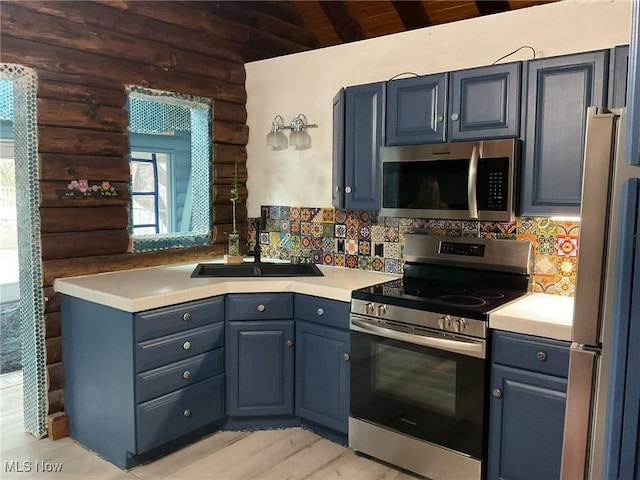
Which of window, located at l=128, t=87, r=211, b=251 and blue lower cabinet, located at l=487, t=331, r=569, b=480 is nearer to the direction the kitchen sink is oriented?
the blue lower cabinet

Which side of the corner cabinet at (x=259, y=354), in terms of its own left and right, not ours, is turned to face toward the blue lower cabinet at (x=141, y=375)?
right

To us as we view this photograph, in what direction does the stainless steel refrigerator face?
facing to the left of the viewer

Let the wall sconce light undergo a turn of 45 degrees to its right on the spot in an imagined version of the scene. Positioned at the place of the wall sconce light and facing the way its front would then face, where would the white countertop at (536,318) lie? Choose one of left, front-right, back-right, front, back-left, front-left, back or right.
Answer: back-left

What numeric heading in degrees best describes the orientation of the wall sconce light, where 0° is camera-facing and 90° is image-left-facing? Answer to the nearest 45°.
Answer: approximately 45°

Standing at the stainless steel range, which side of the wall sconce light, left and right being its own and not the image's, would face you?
left

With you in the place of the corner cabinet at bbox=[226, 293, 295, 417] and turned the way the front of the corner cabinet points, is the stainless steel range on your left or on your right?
on your left

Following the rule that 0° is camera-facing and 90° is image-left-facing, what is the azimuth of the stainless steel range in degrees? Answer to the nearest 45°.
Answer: approximately 45°

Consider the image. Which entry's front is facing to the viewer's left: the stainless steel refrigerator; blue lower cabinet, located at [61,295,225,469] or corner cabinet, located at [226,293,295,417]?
the stainless steel refrigerator

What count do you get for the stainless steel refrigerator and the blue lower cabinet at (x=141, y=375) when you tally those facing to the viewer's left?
1
